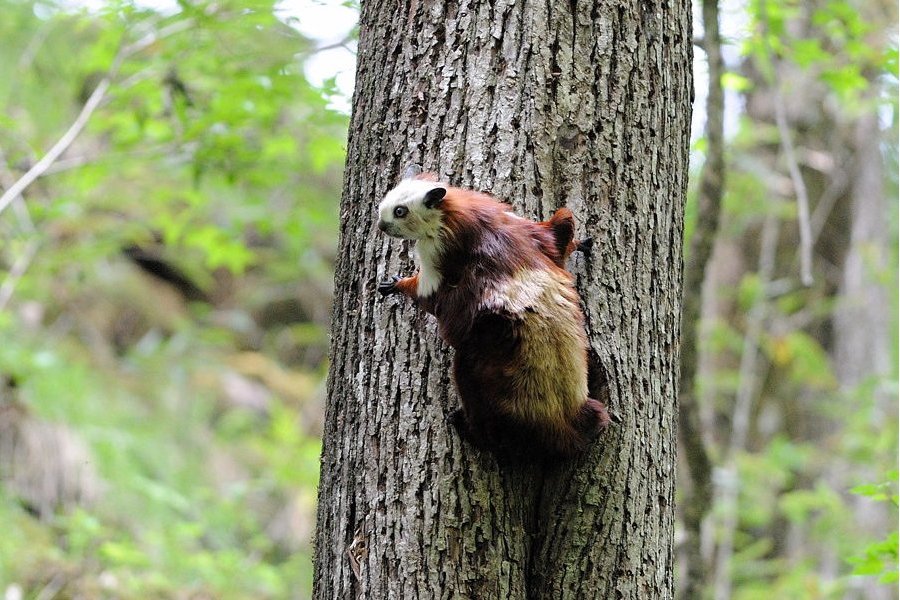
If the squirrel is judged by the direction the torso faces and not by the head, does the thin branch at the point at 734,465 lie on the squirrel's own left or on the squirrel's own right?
on the squirrel's own right

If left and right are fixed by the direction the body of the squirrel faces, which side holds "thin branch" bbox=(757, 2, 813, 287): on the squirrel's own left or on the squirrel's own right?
on the squirrel's own right

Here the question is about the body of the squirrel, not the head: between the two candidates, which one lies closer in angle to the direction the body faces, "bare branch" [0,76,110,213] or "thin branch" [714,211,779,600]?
the bare branch

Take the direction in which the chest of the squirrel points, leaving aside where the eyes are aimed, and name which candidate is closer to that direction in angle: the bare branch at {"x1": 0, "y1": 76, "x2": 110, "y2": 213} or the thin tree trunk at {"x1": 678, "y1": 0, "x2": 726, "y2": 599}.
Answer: the bare branch

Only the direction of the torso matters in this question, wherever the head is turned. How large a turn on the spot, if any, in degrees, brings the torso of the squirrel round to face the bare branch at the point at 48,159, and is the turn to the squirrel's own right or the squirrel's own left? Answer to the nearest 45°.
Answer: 0° — it already faces it

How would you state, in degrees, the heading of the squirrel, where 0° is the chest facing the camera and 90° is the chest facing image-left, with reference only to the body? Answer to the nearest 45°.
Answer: approximately 135°
